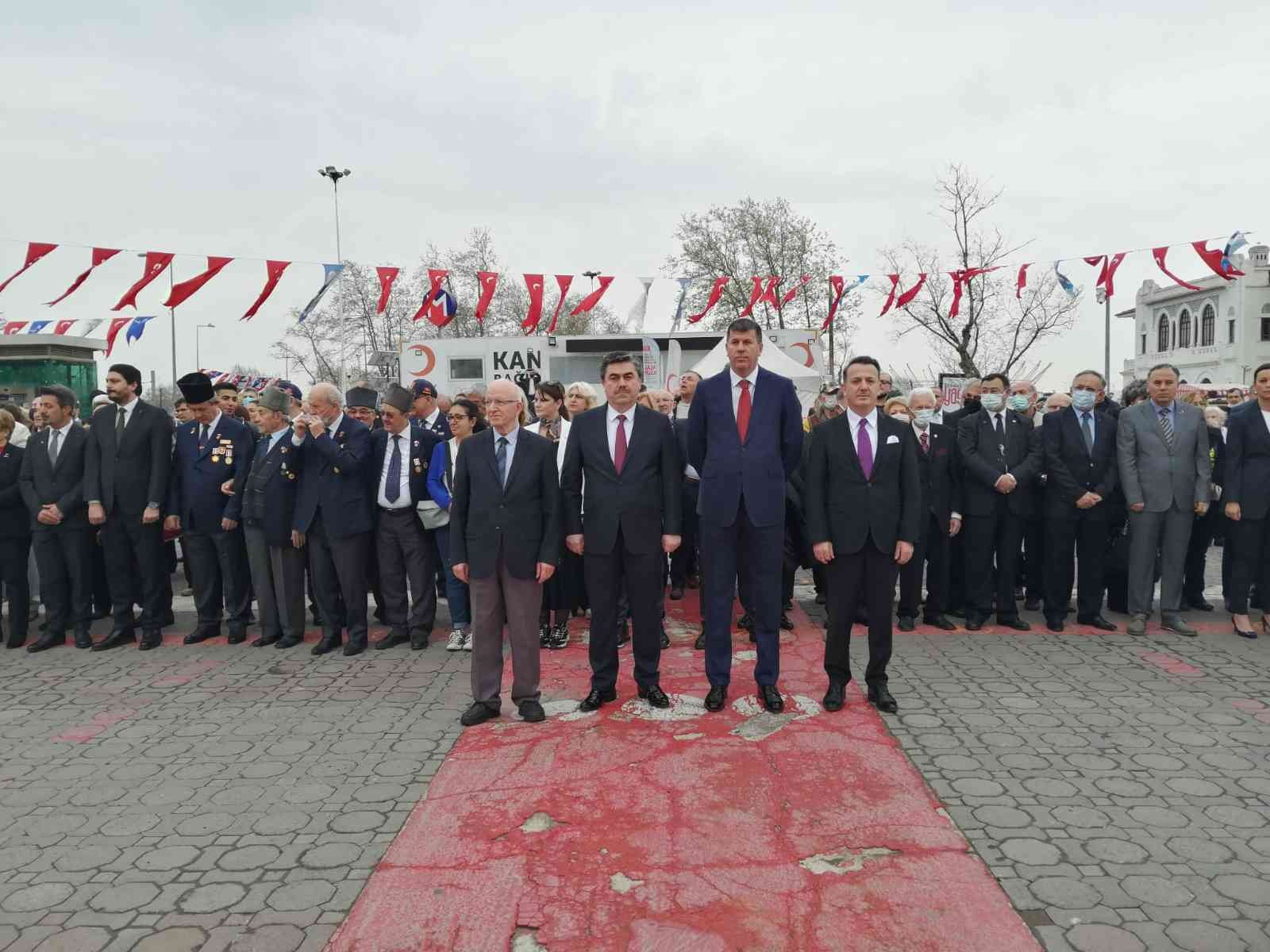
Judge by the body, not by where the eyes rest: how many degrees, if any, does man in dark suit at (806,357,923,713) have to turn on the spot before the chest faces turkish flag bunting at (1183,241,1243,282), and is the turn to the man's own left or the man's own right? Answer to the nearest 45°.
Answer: approximately 135° to the man's own left

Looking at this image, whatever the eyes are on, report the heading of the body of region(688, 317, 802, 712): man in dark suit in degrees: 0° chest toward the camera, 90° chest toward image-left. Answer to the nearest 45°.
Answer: approximately 0°

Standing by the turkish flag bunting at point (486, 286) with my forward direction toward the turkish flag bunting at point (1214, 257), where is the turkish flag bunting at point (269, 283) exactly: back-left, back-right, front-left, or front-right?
back-right

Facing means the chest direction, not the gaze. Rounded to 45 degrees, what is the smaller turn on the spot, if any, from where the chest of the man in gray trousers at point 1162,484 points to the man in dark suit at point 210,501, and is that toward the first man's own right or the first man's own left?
approximately 45° to the first man's own right

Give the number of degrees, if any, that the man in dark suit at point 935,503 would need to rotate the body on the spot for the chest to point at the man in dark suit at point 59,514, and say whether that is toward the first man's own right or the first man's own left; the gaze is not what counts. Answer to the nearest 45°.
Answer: approximately 90° to the first man's own right

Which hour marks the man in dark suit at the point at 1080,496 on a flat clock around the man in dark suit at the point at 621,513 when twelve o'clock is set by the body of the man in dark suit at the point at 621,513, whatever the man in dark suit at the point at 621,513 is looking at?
the man in dark suit at the point at 1080,496 is roughly at 8 o'clock from the man in dark suit at the point at 621,513.

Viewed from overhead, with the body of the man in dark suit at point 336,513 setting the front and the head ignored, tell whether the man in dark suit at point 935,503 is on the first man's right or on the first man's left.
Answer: on the first man's left

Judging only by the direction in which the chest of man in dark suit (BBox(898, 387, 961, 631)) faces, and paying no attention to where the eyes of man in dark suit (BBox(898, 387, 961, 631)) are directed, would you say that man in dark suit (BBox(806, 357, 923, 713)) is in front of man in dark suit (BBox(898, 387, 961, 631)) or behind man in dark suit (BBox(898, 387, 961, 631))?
in front

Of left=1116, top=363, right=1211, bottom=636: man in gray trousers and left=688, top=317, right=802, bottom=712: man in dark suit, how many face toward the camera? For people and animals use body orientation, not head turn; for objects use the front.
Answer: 2
